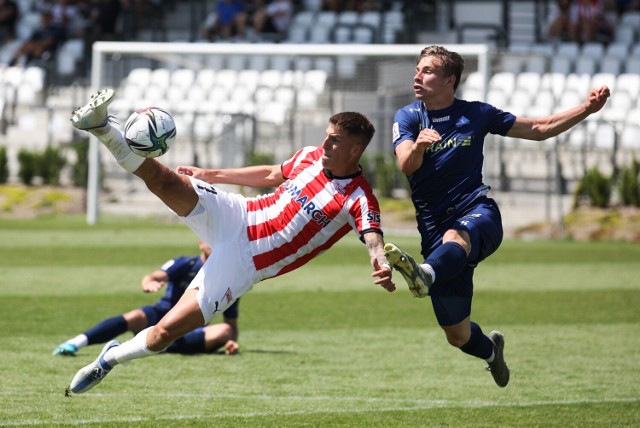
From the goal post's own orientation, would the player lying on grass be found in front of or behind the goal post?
in front

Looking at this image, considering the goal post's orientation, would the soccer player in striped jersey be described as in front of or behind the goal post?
in front

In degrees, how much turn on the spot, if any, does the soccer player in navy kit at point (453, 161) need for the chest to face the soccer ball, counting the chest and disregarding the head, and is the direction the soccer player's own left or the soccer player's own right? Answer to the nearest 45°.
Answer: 0° — they already face it

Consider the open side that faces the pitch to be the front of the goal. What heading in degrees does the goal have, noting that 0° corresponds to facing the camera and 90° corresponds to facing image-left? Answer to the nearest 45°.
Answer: approximately 0°
